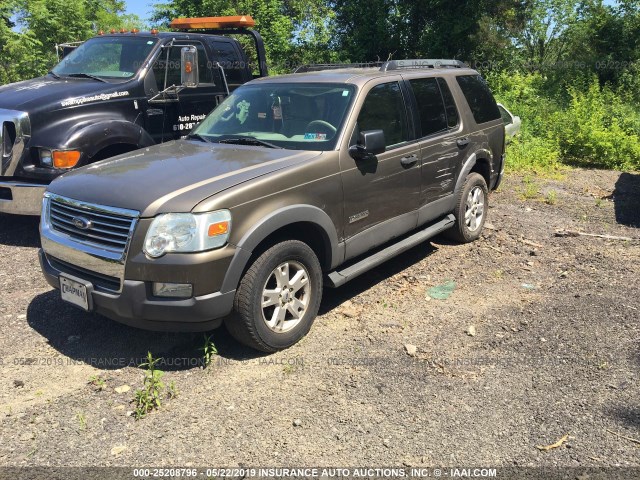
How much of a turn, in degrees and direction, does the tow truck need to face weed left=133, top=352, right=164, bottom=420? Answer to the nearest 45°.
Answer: approximately 45° to its left

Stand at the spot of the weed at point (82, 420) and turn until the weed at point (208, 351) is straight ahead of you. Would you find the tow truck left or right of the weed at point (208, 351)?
left

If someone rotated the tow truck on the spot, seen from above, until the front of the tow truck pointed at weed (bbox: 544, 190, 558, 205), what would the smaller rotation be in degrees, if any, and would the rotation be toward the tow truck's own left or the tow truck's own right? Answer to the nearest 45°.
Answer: approximately 135° to the tow truck's own left

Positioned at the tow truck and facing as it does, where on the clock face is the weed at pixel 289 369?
The weed is roughly at 10 o'clock from the tow truck.

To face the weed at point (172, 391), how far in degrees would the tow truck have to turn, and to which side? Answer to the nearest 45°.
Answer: approximately 45° to its left

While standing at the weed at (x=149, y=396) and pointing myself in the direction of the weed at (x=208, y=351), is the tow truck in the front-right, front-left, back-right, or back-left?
front-left

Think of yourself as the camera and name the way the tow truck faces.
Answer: facing the viewer and to the left of the viewer

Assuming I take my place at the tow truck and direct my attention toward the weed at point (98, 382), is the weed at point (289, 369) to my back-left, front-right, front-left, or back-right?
front-left

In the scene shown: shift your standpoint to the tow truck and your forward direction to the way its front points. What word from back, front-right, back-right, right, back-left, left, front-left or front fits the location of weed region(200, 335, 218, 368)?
front-left

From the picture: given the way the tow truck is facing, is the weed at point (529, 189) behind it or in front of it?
behind

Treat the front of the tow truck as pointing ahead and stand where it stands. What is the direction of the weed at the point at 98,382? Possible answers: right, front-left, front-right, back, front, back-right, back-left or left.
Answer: front-left
